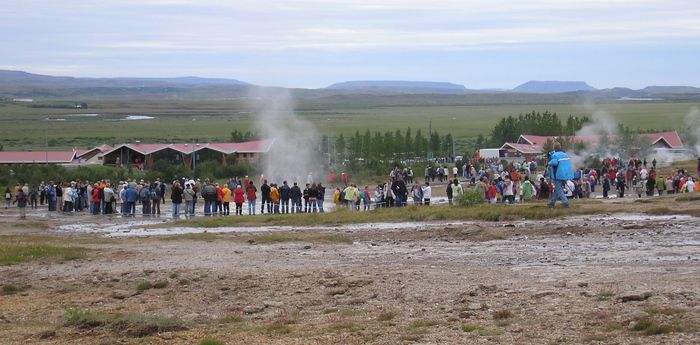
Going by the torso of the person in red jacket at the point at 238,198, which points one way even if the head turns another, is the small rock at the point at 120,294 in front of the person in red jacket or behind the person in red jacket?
behind

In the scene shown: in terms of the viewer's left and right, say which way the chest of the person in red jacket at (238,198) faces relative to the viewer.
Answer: facing away from the viewer

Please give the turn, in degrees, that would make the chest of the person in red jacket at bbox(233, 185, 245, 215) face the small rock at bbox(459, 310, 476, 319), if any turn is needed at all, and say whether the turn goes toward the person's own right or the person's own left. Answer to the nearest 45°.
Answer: approximately 180°

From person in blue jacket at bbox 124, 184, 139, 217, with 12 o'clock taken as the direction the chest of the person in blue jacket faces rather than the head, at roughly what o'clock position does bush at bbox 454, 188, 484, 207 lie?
The bush is roughly at 4 o'clock from the person in blue jacket.

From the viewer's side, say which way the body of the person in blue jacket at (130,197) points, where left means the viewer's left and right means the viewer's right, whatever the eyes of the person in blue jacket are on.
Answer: facing away from the viewer

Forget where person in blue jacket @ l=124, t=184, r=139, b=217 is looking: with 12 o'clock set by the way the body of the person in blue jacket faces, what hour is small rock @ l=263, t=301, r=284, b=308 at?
The small rock is roughly at 6 o'clock from the person in blue jacket.

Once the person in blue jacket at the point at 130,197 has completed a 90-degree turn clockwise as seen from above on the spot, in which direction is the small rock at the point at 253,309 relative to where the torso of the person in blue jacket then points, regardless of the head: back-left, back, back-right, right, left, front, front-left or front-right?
right

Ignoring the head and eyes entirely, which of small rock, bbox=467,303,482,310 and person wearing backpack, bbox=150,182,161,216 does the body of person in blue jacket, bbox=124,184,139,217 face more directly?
the person wearing backpack

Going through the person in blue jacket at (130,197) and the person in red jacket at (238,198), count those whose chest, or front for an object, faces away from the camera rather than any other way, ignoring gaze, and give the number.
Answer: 2

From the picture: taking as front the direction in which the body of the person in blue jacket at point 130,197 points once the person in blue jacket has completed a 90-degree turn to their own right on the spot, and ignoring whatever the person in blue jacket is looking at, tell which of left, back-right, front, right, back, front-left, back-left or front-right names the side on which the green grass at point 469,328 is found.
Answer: right

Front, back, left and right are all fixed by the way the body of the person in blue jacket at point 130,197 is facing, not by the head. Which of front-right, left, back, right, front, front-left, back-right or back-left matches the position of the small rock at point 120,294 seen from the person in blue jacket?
back
